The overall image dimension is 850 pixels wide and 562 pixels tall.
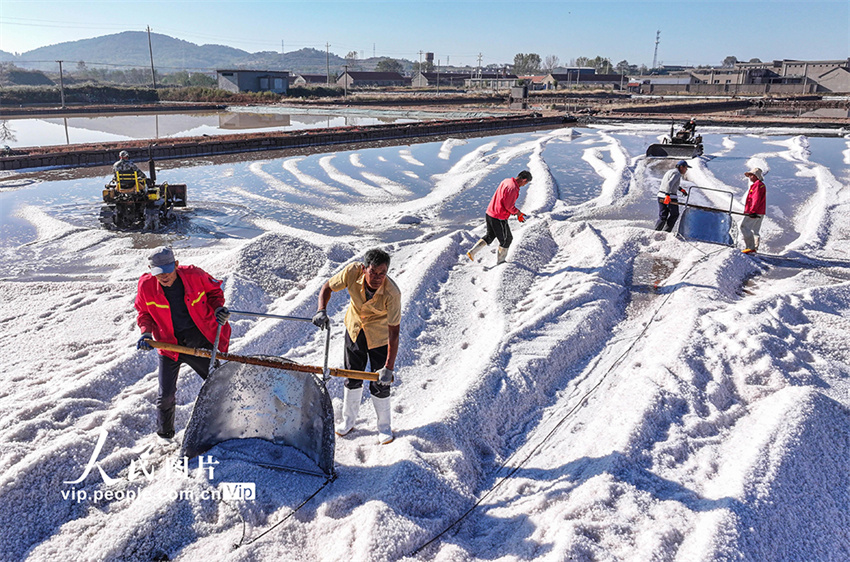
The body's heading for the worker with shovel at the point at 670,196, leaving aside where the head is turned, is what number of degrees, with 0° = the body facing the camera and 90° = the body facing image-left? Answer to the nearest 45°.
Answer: approximately 270°

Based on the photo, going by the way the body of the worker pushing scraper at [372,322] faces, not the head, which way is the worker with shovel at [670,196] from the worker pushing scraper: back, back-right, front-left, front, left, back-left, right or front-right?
back-left

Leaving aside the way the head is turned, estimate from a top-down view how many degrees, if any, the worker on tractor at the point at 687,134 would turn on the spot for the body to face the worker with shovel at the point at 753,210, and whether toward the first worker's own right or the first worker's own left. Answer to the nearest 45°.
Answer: approximately 45° to the first worker's own left

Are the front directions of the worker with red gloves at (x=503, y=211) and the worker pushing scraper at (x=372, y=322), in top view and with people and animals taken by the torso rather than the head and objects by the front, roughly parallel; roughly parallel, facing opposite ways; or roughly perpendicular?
roughly perpendicular

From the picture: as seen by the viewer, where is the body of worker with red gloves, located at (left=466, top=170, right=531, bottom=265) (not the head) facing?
to the viewer's right

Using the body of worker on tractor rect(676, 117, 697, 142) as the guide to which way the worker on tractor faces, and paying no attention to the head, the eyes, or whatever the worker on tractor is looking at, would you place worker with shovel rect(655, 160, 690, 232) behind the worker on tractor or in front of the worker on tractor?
in front

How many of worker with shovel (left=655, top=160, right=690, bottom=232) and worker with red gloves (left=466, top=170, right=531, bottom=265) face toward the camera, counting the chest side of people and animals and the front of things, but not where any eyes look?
0

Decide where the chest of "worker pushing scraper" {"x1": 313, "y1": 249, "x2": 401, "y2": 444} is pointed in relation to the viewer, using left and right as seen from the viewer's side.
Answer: facing the viewer

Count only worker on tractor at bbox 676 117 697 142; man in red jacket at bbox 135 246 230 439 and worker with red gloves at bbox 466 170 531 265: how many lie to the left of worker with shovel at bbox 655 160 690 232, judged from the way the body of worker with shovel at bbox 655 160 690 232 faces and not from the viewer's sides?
1

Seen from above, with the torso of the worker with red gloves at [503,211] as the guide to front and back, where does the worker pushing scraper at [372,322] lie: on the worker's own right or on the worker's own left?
on the worker's own right

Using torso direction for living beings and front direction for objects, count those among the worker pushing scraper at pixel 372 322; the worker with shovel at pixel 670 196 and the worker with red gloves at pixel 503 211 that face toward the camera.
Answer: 1

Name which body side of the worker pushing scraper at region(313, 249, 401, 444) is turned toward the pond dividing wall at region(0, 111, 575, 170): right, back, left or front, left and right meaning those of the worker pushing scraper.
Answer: back
